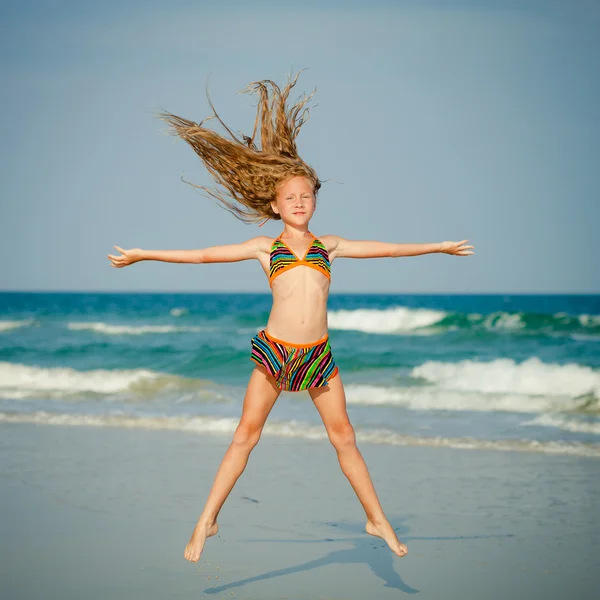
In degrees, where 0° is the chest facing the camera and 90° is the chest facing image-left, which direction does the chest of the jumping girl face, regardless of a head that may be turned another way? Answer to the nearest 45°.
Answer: approximately 0°
